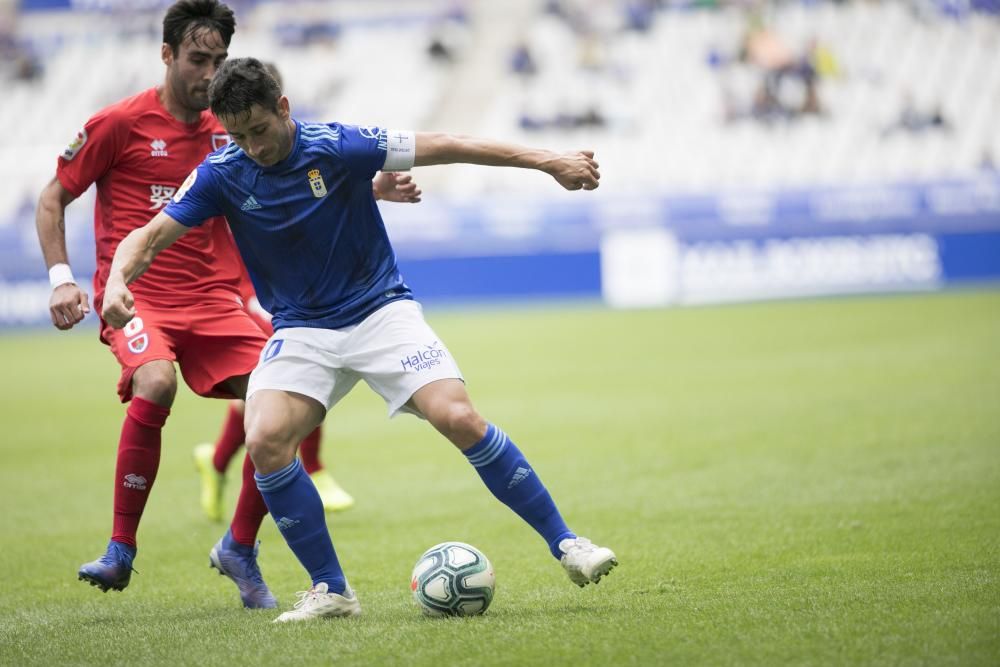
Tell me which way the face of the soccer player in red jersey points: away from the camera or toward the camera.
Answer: toward the camera

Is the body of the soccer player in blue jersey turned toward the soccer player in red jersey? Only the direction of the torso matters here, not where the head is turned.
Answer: no

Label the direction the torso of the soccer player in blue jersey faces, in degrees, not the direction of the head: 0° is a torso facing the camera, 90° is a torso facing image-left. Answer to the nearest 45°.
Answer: approximately 0°
